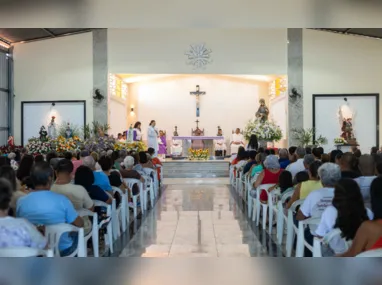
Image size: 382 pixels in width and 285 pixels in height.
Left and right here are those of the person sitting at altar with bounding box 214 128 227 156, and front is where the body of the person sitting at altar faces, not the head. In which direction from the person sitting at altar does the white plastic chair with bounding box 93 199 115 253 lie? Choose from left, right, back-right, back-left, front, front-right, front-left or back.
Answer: front

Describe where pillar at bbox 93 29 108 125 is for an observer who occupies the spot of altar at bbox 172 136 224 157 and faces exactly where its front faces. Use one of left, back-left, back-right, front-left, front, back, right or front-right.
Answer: front-right

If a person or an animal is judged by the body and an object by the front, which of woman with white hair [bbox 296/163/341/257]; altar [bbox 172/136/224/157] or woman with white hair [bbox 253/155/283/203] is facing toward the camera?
the altar

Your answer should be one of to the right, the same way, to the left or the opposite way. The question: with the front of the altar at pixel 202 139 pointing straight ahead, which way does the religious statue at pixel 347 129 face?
the same way

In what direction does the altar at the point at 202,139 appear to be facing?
toward the camera

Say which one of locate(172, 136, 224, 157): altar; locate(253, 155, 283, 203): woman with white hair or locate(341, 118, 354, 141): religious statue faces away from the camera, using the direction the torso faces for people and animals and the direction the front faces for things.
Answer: the woman with white hair

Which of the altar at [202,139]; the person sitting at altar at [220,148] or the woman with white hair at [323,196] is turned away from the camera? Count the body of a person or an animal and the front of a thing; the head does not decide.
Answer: the woman with white hair

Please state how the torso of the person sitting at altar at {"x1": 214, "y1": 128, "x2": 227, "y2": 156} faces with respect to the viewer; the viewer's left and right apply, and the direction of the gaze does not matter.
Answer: facing the viewer

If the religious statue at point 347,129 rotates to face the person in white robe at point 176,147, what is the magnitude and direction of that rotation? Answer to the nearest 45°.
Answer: approximately 90° to its right

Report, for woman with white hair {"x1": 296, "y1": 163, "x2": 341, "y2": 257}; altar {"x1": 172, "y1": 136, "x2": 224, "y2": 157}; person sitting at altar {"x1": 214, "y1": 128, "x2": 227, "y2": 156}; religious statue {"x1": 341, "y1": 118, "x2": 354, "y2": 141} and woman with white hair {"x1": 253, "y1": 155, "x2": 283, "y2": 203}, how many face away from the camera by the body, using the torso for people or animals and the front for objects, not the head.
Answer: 2

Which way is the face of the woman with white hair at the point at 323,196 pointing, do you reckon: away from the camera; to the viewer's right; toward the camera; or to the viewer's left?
away from the camera

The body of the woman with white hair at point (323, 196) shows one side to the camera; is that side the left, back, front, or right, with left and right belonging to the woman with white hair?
back

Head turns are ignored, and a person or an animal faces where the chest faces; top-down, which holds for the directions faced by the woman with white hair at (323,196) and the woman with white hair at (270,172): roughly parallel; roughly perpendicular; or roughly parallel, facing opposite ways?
roughly parallel

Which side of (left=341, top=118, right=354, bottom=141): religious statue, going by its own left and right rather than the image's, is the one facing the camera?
front

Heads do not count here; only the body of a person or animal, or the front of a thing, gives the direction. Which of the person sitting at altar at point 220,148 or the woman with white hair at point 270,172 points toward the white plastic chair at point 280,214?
the person sitting at altar

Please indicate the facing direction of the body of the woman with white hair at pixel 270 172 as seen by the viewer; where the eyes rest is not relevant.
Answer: away from the camera

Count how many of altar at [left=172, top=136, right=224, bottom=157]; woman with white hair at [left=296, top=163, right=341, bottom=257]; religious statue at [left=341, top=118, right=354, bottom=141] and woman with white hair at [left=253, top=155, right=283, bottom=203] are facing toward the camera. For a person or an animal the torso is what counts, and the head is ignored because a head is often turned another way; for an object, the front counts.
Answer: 2

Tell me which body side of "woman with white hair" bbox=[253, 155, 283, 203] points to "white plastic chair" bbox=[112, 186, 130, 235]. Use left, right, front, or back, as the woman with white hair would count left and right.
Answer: left
